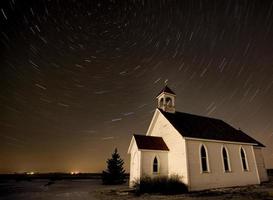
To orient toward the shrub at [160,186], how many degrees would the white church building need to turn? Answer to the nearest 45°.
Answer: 0° — it already faces it

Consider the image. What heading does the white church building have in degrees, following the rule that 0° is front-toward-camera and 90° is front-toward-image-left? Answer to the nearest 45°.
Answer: approximately 45°

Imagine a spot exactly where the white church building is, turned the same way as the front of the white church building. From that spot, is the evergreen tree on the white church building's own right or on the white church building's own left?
on the white church building's own right

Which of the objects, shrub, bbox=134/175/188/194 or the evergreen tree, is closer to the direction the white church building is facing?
the shrub
